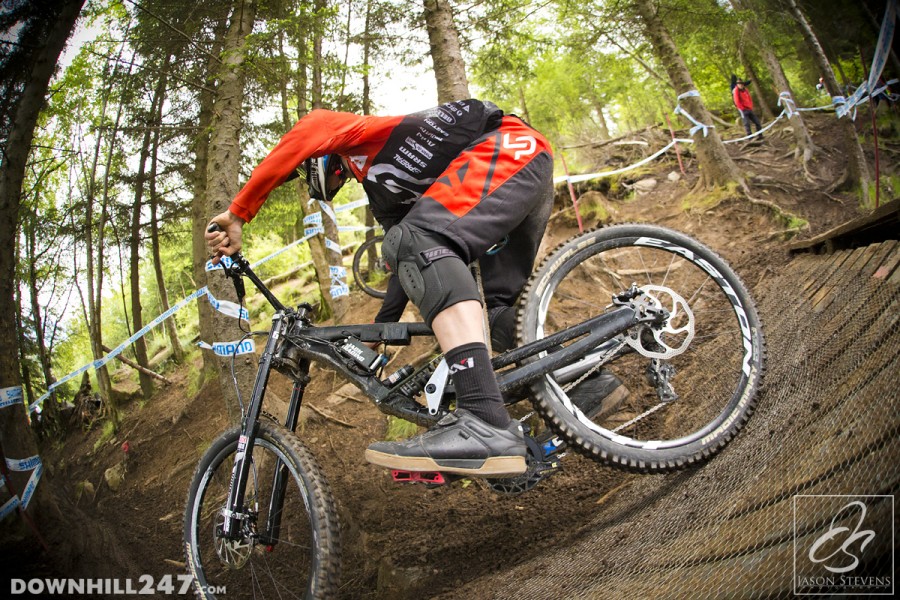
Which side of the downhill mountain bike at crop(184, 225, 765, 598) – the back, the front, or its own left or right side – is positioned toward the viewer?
left

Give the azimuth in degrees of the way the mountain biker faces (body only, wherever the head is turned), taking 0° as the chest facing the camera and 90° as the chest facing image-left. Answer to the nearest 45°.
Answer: approximately 90°

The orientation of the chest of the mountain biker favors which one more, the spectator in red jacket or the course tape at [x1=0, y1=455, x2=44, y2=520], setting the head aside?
the course tape

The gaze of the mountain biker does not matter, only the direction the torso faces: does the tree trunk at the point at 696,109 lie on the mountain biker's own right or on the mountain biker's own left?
on the mountain biker's own right

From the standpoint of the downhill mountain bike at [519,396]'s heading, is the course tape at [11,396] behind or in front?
in front

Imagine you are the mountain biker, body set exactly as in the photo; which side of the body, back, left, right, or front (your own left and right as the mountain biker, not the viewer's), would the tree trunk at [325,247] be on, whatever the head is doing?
right

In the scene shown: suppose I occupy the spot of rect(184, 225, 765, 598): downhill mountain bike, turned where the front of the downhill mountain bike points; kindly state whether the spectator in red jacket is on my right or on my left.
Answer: on my right

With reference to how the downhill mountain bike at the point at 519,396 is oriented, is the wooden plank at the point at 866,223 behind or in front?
behind

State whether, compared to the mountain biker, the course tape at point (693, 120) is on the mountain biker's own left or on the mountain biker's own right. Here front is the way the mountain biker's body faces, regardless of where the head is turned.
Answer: on the mountain biker's own right

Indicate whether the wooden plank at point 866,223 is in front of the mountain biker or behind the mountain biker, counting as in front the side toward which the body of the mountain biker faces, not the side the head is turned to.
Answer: behind
